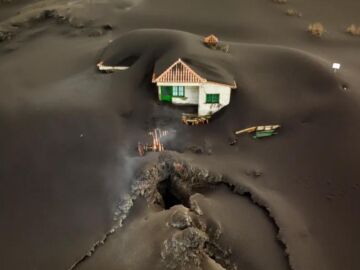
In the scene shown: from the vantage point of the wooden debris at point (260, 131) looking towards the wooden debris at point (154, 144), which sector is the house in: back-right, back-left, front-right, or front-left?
front-right

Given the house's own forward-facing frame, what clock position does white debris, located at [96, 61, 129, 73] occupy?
The white debris is roughly at 4 o'clock from the house.

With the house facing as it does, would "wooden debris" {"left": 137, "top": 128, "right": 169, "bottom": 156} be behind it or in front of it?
in front

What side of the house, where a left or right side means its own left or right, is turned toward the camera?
front

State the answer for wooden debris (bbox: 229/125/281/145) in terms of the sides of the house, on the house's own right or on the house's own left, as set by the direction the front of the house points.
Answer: on the house's own left

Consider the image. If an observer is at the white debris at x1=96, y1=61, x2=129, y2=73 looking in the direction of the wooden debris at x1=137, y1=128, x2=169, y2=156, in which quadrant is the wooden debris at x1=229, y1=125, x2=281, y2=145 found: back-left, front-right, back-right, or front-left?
front-left
